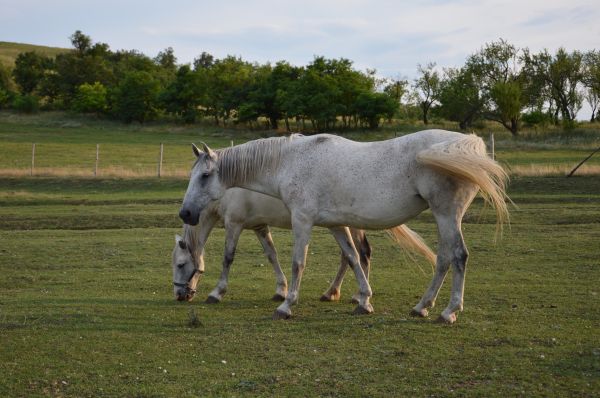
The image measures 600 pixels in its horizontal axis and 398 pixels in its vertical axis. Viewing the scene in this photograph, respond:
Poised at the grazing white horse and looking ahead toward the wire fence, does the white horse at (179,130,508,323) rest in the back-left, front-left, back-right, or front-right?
back-right

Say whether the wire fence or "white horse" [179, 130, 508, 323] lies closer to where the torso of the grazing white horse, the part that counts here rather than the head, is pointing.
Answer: the wire fence

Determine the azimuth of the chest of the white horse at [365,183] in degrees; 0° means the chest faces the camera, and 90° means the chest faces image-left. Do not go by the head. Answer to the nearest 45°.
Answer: approximately 90°

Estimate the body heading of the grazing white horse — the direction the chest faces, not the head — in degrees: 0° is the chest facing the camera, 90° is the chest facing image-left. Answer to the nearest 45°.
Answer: approximately 90°

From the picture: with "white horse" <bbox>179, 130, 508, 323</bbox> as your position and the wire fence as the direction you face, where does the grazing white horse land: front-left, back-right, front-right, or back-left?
front-left

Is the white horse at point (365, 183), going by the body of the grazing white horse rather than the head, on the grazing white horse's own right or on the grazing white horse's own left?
on the grazing white horse's own left

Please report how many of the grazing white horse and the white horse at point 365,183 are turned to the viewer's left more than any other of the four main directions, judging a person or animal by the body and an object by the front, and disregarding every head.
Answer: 2

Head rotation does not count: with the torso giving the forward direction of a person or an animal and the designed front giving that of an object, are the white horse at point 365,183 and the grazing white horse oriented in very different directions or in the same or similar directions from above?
same or similar directions

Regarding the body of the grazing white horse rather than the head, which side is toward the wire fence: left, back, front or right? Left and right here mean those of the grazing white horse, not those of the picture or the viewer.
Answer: right

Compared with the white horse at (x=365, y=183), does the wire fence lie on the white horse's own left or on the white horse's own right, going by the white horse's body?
on the white horse's own right

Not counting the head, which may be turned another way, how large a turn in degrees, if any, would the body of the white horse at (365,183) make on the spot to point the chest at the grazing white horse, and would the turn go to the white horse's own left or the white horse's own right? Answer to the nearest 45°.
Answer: approximately 45° to the white horse's own right
